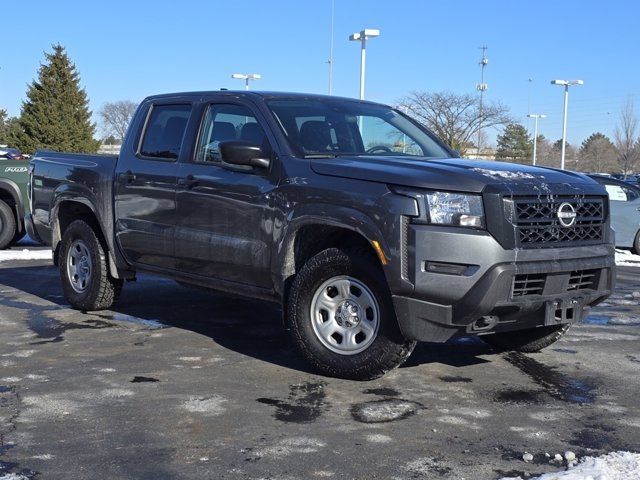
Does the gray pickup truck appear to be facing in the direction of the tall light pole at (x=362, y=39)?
no

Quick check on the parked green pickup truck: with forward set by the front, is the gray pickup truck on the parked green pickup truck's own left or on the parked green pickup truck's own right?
on the parked green pickup truck's own left

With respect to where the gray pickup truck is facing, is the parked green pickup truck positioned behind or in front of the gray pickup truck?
behind

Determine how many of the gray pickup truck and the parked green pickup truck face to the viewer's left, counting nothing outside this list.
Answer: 1

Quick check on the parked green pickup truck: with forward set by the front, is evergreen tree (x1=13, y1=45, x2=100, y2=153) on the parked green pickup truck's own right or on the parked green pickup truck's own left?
on the parked green pickup truck's own right

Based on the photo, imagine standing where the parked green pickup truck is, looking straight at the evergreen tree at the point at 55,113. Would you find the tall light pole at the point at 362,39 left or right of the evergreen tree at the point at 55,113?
right

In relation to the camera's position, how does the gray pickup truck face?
facing the viewer and to the right of the viewer

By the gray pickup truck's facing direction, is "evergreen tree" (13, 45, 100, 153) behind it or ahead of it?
behind

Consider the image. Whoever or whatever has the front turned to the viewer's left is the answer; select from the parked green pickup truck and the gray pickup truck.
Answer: the parked green pickup truck

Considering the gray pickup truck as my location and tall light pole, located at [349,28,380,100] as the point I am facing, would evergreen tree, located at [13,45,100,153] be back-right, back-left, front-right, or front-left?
front-left

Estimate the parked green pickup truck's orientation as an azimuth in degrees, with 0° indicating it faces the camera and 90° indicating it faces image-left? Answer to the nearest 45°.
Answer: approximately 90°

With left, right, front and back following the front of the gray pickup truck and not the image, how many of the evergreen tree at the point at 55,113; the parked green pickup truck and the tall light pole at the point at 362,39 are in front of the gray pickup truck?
0

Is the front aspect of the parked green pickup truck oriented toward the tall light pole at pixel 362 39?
no
